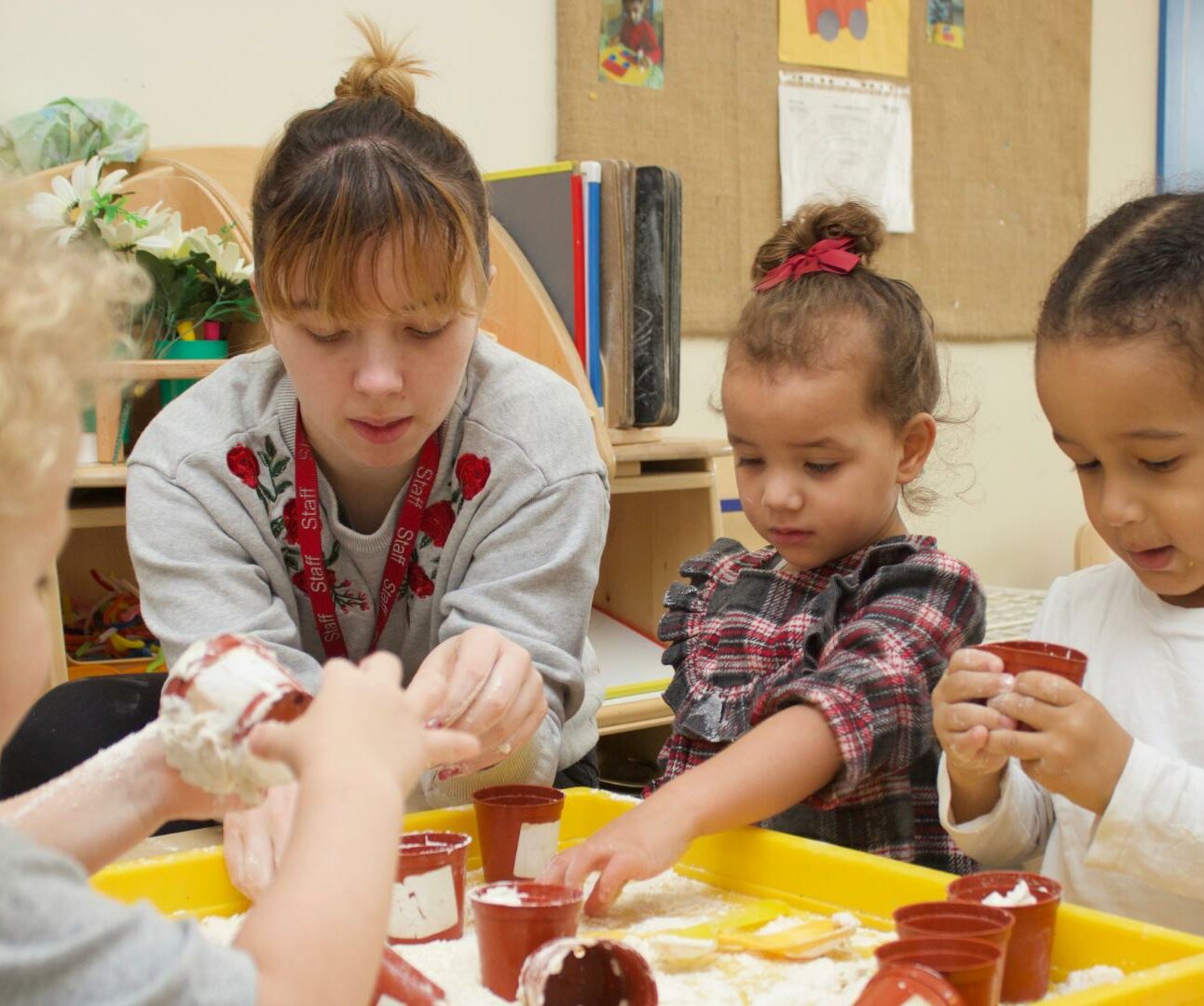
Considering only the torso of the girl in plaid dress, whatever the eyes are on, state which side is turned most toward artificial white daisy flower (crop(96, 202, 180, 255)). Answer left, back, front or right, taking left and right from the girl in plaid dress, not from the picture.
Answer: right

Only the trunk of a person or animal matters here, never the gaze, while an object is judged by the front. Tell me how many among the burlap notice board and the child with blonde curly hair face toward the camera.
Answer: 1

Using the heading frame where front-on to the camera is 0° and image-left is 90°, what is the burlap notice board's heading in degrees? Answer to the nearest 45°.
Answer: approximately 0°

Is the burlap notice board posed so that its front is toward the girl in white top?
yes

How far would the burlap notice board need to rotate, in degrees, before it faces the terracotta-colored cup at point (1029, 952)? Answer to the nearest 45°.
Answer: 0° — it already faces it

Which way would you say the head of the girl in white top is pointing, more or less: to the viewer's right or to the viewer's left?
to the viewer's left
